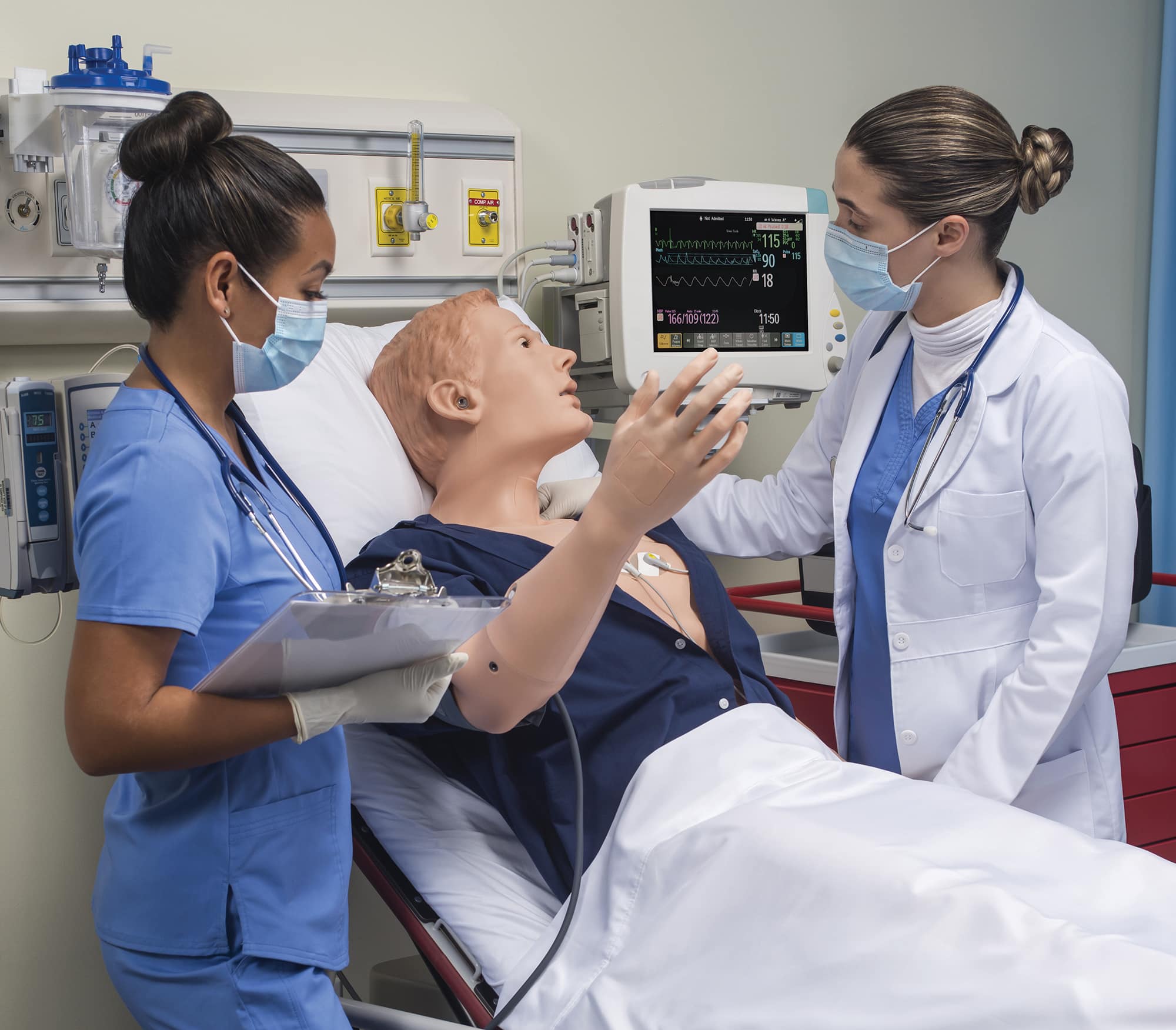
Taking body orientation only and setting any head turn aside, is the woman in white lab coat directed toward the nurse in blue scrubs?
yes

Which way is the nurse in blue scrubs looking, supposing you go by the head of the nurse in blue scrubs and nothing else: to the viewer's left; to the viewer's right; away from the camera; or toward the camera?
to the viewer's right

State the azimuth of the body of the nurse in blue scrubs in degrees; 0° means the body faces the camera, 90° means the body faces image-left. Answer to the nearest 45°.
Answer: approximately 270°

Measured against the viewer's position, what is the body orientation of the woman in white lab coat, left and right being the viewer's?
facing the viewer and to the left of the viewer

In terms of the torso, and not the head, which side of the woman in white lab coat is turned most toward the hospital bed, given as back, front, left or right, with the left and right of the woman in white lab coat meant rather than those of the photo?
front

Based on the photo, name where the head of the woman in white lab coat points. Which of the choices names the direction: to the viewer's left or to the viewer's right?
to the viewer's left

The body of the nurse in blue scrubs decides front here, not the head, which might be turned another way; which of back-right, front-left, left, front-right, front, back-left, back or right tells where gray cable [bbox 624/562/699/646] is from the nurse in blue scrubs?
front-left

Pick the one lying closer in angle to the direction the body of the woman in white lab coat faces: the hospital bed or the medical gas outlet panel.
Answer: the hospital bed

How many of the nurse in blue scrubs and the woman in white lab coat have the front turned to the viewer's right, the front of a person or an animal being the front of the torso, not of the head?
1

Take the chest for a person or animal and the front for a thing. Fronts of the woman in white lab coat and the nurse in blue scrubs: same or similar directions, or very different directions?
very different directions

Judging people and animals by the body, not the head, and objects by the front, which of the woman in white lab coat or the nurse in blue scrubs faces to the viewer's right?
the nurse in blue scrubs
